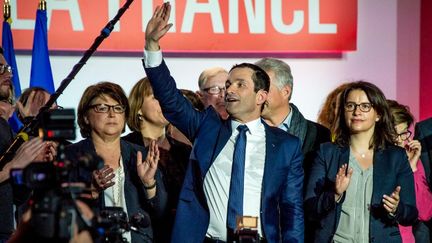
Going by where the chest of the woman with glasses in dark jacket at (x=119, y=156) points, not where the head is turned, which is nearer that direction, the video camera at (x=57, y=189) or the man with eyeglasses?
the video camera

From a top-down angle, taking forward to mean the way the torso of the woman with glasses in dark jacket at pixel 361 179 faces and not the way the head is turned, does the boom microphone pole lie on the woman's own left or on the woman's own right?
on the woman's own right

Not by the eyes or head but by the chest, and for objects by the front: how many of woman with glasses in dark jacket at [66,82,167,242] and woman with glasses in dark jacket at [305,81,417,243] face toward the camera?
2

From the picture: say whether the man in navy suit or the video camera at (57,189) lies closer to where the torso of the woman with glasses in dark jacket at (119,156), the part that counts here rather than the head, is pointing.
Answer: the video camera

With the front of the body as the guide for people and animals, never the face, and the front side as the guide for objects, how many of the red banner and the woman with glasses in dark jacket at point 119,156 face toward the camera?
2

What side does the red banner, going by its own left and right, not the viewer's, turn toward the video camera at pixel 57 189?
front
